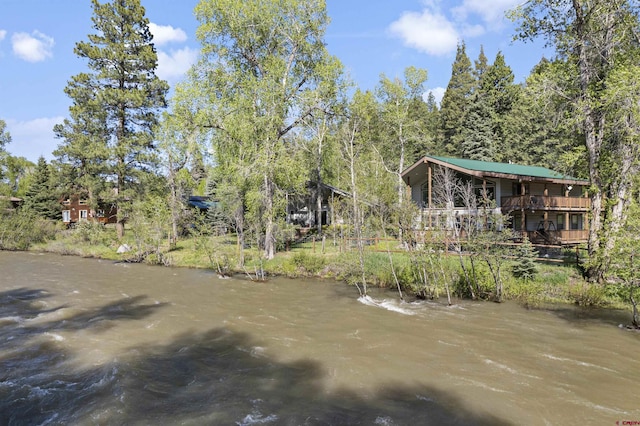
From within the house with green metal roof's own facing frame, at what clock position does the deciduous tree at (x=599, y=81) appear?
The deciduous tree is roughly at 10 o'clock from the house with green metal roof.

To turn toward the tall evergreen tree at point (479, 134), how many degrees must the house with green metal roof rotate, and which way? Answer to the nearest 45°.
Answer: approximately 135° to its right

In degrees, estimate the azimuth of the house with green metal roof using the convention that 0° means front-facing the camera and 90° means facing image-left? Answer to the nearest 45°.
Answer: approximately 45°

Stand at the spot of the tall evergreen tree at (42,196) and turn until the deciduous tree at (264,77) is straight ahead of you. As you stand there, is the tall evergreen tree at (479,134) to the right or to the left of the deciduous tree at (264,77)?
left

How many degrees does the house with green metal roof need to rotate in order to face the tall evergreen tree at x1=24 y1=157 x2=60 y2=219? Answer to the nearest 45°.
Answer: approximately 45° to its right

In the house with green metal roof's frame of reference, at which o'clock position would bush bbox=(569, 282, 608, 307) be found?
The bush is roughly at 10 o'clock from the house with green metal roof.

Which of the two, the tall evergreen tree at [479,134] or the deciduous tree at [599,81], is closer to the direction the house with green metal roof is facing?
the deciduous tree
